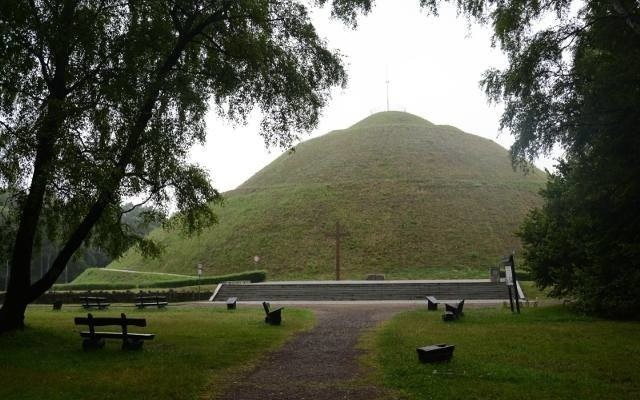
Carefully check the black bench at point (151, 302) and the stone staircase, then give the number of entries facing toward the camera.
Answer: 2

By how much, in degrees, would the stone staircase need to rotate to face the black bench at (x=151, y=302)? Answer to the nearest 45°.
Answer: approximately 45° to its right

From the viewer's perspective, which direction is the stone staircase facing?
toward the camera

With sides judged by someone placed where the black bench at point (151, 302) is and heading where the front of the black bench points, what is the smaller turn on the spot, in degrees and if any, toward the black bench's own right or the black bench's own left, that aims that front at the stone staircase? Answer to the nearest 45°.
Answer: approximately 90° to the black bench's own left

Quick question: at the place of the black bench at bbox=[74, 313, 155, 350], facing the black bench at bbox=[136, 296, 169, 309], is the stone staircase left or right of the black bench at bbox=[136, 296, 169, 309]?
right

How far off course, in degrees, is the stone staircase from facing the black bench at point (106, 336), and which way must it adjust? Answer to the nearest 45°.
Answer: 0° — it already faces it

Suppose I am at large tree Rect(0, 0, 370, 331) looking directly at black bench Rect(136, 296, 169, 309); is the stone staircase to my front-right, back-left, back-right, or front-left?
front-right

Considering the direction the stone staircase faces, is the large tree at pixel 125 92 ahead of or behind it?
ahead
